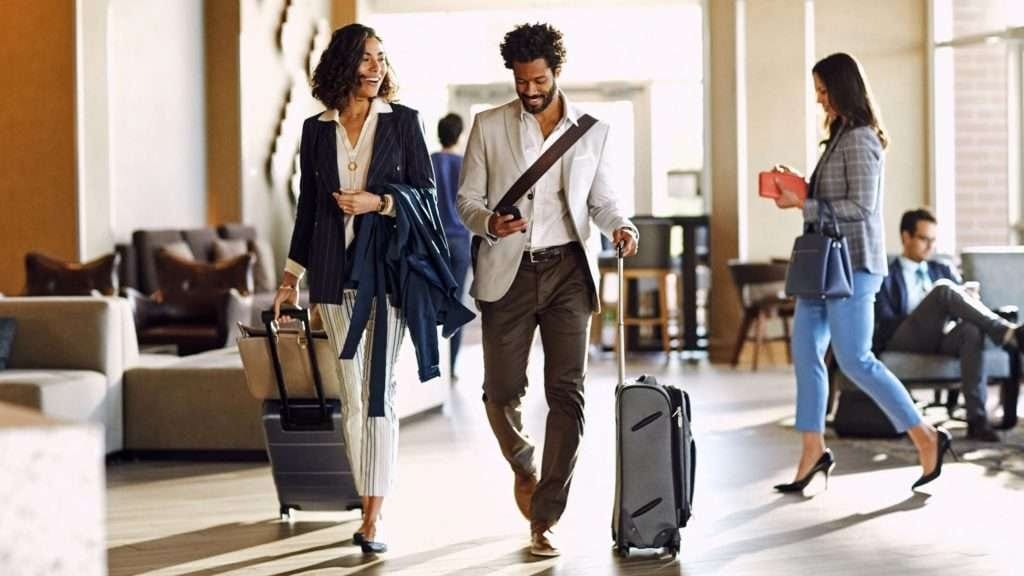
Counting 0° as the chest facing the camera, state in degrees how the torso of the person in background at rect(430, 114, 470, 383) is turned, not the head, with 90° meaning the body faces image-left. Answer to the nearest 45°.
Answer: approximately 180°

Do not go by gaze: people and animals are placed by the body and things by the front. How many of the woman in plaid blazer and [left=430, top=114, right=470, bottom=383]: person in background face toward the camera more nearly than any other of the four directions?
0

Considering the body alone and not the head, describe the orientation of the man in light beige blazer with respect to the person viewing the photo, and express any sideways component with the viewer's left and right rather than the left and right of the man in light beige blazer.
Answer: facing the viewer

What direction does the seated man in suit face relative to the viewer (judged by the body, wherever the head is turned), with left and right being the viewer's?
facing the viewer and to the right of the viewer

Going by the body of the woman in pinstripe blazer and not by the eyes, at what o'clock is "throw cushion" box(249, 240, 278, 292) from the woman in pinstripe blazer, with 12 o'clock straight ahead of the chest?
The throw cushion is roughly at 6 o'clock from the woman in pinstripe blazer.

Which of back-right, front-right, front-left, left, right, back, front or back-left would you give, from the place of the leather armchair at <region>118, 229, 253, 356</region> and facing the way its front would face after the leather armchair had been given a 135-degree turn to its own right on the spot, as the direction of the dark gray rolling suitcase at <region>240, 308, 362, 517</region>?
back-left

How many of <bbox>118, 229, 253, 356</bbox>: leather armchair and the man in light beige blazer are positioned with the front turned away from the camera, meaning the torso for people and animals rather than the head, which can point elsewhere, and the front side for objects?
0

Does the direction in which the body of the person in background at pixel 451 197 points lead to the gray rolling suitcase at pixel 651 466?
no

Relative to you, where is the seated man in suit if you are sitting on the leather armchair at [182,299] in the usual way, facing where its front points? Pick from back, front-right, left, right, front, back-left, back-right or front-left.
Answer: front-left

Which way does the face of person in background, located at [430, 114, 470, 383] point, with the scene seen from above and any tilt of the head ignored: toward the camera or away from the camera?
away from the camera

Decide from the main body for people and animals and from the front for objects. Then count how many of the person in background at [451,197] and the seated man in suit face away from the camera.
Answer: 1

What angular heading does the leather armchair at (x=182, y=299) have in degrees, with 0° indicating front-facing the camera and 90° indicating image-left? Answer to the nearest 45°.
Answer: approximately 0°

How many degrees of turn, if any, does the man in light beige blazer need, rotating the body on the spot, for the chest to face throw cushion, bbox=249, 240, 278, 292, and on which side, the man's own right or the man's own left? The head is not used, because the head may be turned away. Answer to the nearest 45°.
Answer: approximately 180°

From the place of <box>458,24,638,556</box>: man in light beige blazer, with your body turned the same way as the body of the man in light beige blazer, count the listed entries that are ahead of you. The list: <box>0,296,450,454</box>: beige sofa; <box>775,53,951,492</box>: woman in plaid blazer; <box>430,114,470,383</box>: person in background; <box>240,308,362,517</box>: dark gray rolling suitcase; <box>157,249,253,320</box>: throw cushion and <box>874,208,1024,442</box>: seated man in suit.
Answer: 0

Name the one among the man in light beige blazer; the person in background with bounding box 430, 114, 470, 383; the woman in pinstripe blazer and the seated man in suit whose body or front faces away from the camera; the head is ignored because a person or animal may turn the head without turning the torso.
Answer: the person in background

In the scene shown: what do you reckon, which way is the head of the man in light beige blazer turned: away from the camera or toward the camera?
toward the camera

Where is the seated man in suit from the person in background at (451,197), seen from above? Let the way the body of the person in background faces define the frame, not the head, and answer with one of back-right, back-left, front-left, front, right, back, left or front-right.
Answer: back-right
